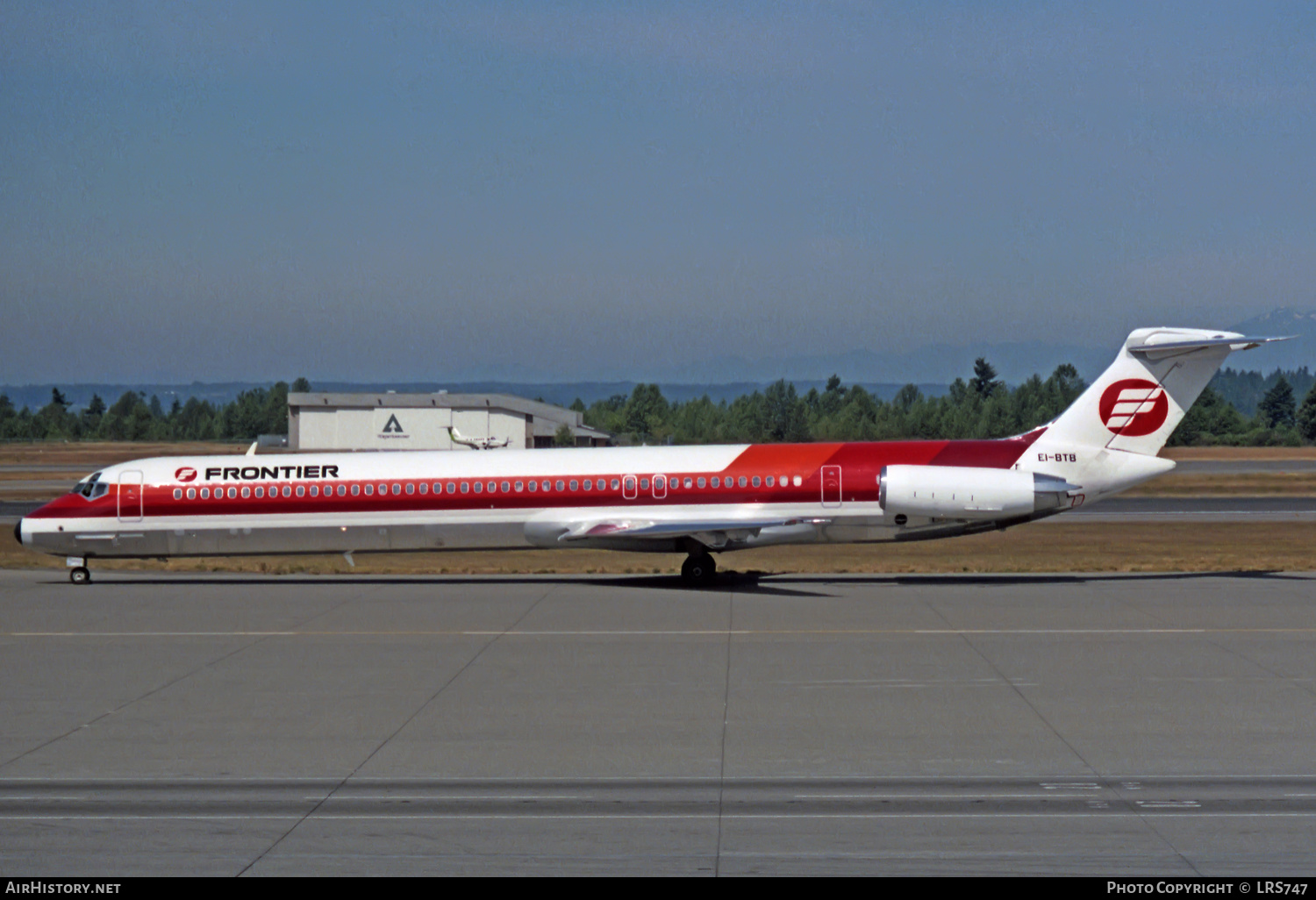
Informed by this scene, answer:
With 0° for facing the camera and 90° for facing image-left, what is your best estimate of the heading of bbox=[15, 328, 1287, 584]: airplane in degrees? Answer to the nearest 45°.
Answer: approximately 90°
